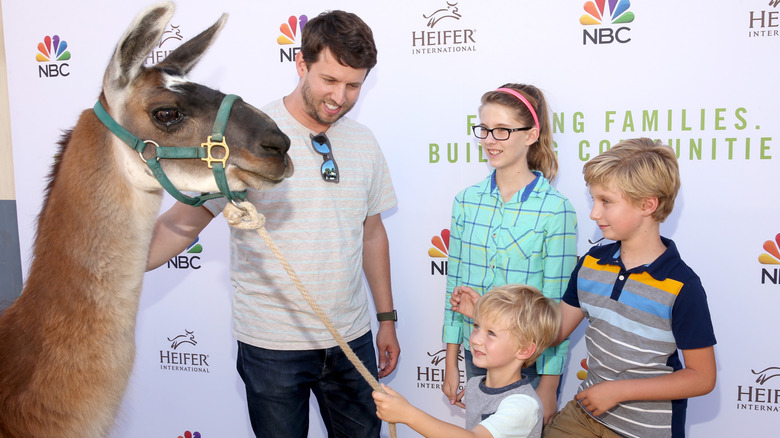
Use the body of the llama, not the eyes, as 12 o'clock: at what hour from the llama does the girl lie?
The girl is roughly at 12 o'clock from the llama.

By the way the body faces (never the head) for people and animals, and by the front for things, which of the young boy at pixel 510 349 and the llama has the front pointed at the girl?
the llama

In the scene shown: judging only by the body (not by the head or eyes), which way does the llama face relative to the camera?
to the viewer's right

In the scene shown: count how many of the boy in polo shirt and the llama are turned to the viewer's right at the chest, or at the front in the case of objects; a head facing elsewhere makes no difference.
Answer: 1

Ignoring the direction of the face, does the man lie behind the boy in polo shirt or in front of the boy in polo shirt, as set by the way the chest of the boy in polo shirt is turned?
in front

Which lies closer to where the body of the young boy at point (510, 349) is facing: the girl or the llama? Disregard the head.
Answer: the llama

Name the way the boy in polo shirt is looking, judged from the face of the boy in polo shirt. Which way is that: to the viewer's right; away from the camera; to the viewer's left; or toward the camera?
to the viewer's left

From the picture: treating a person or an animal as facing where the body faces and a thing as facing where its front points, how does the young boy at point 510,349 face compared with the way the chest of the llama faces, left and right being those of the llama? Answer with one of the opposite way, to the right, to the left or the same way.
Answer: the opposite way

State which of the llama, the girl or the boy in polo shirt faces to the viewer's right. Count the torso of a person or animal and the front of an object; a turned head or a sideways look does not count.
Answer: the llama

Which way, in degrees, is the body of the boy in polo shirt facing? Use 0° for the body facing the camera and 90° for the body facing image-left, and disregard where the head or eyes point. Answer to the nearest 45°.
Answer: approximately 45°
